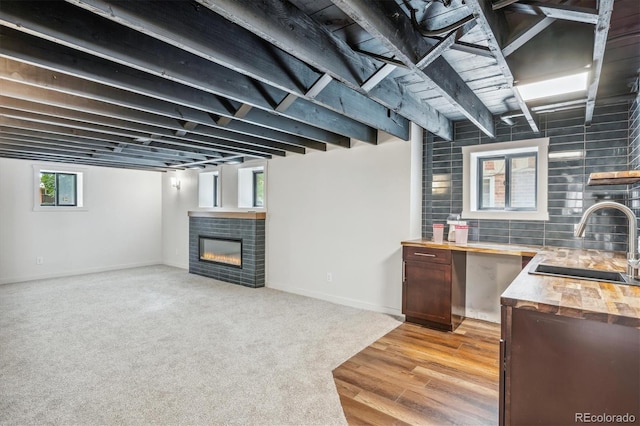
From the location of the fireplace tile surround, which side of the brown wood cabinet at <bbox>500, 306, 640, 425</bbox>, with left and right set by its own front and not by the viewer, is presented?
front

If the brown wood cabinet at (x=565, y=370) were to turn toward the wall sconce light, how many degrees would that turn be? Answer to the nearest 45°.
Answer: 0° — it already faces it

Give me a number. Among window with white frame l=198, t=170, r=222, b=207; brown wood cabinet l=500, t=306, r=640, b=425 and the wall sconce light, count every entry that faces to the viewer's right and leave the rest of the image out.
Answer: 0

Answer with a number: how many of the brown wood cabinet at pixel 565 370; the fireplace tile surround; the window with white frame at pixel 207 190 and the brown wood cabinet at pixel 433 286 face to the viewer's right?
0

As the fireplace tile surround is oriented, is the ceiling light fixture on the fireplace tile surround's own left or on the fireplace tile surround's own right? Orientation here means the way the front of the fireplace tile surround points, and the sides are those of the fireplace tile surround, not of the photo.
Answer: on the fireplace tile surround's own left

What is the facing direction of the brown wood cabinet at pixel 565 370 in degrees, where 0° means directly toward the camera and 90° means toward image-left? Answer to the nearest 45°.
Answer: approximately 90°

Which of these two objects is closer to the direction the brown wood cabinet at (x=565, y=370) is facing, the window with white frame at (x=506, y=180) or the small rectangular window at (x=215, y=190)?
the small rectangular window

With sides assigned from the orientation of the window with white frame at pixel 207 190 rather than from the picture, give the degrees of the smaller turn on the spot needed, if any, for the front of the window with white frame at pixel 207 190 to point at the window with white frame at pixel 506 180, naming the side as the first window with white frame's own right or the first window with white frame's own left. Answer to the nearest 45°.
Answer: approximately 90° to the first window with white frame's own left

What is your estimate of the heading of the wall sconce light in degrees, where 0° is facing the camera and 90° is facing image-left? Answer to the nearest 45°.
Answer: approximately 45°

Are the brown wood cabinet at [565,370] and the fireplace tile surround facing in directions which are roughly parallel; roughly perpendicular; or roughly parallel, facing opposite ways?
roughly perpendicular

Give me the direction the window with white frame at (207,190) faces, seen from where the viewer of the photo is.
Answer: facing the viewer and to the left of the viewer

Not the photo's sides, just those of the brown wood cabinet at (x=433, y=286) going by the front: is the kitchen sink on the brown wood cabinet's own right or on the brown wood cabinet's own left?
on the brown wood cabinet's own left

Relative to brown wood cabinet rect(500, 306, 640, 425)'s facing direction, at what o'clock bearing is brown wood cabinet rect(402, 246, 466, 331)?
brown wood cabinet rect(402, 246, 466, 331) is roughly at 2 o'clock from brown wood cabinet rect(500, 306, 640, 425).
